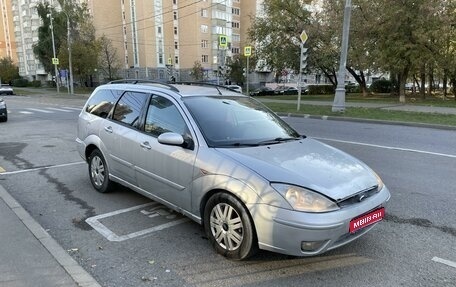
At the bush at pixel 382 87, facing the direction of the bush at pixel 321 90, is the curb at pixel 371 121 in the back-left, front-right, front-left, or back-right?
front-left

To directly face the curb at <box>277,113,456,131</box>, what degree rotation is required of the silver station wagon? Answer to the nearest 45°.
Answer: approximately 90° to its left

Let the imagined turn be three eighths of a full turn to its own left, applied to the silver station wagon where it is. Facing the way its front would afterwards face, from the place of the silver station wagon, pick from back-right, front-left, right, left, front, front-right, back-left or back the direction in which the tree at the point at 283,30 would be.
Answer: front

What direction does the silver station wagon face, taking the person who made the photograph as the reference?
facing the viewer and to the right of the viewer

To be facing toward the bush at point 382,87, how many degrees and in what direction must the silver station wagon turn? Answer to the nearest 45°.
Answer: approximately 135° to its left

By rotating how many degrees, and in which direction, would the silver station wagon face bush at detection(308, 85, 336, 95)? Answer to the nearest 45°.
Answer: approximately 135° to its left
